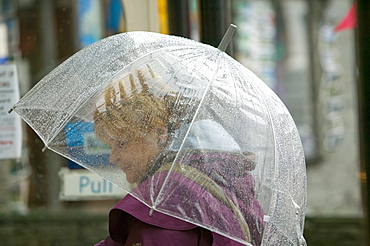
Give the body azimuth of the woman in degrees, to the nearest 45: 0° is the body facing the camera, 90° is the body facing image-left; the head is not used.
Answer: approximately 90°
